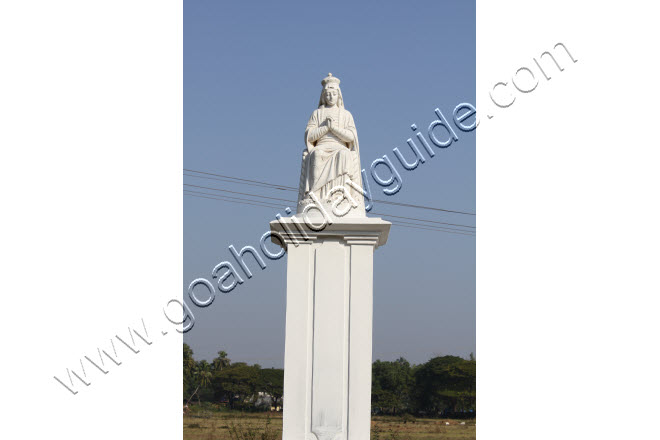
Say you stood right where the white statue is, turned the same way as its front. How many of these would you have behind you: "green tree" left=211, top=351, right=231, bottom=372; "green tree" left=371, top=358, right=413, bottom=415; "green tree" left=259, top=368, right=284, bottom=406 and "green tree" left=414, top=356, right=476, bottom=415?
4

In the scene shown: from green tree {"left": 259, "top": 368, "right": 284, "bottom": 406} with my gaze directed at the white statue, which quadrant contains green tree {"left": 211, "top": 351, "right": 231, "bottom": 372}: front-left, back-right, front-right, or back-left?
back-right

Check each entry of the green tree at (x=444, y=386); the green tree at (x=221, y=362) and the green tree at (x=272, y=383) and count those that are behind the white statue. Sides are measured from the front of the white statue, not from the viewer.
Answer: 3

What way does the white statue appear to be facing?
toward the camera

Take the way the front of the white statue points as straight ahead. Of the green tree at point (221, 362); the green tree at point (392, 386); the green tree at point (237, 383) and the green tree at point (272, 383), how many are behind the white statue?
4

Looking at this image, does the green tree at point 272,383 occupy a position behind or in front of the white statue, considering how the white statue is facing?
behind

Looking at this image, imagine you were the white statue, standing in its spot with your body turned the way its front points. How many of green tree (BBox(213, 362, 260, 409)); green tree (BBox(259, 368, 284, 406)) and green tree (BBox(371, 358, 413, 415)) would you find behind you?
3

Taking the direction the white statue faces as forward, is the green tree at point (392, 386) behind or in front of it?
behind

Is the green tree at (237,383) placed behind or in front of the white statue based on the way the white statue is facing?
behind

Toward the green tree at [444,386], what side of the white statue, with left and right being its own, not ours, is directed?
back

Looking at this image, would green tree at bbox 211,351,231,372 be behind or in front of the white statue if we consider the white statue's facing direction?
behind
